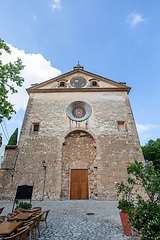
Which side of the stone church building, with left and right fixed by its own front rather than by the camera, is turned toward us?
front
